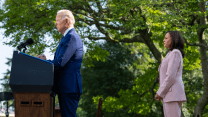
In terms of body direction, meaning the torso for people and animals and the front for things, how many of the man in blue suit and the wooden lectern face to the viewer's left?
2

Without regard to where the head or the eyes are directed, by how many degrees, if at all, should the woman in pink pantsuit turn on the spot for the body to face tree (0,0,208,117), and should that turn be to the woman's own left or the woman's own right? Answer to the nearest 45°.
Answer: approximately 90° to the woman's own right

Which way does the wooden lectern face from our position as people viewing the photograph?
facing to the left of the viewer

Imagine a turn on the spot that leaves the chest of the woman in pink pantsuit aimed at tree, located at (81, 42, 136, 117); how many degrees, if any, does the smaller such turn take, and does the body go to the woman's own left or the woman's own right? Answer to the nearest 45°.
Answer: approximately 90° to the woman's own right

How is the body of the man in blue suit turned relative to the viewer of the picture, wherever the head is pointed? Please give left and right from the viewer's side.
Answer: facing to the left of the viewer

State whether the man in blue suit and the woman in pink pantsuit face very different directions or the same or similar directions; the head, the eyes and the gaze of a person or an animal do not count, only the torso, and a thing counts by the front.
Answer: same or similar directions

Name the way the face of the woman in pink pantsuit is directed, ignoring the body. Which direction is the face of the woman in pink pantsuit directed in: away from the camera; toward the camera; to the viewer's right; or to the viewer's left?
to the viewer's left

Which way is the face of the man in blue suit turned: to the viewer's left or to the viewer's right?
to the viewer's left

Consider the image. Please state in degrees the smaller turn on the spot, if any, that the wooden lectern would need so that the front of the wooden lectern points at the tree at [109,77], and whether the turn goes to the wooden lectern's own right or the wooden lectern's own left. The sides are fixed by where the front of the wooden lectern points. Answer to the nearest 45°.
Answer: approximately 90° to the wooden lectern's own right

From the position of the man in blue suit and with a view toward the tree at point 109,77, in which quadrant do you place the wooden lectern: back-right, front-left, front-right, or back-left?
back-left

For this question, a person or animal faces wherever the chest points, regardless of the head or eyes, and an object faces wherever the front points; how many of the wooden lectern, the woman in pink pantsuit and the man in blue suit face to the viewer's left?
3

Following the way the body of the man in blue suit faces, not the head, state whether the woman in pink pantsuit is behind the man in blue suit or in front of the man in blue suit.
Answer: behind

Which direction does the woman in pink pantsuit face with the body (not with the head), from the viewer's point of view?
to the viewer's left
